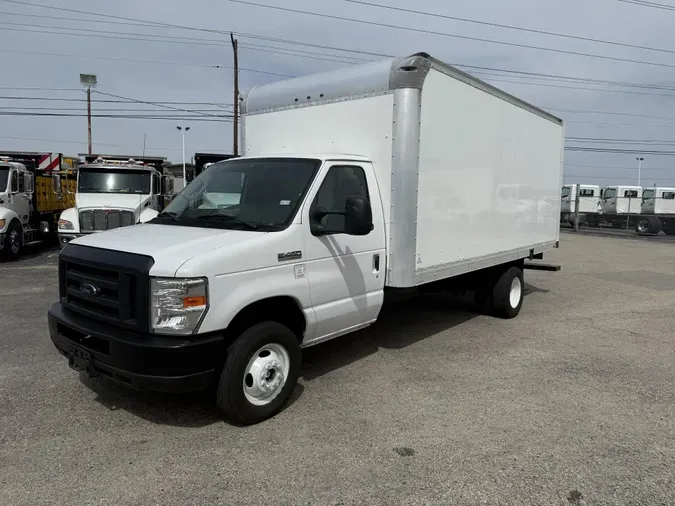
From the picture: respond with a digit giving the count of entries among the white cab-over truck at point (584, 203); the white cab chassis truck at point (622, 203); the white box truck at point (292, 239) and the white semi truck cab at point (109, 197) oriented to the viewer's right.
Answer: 0

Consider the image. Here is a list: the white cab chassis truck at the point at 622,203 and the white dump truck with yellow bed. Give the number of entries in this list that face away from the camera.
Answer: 0

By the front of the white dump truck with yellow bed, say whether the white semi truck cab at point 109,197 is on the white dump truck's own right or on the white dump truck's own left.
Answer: on the white dump truck's own left

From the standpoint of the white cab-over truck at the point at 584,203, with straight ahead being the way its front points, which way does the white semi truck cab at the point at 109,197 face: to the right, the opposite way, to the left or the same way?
to the left

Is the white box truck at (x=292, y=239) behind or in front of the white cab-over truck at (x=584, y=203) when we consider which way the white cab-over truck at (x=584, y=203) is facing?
in front

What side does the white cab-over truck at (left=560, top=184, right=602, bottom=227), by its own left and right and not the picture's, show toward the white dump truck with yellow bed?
front

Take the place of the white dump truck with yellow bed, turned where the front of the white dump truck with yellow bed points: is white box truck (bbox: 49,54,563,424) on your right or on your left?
on your left

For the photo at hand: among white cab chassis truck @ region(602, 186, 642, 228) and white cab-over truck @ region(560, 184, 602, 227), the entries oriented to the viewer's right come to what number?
0

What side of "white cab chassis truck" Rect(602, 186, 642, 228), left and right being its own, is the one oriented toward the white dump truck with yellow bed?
front

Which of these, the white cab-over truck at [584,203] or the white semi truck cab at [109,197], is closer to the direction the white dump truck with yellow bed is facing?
the white semi truck cab

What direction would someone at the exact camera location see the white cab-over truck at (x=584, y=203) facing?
facing the viewer and to the left of the viewer

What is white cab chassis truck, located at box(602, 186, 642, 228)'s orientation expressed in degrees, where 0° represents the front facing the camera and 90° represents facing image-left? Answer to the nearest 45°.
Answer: approximately 45°

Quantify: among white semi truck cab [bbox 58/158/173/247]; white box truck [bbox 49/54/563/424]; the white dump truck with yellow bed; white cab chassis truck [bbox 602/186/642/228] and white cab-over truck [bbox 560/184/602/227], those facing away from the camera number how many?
0

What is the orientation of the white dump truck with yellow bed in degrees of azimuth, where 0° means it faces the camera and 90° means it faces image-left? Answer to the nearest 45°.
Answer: approximately 45°

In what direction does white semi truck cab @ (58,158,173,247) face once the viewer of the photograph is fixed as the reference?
facing the viewer

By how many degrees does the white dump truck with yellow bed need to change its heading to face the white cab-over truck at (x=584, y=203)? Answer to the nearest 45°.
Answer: approximately 135° to its left

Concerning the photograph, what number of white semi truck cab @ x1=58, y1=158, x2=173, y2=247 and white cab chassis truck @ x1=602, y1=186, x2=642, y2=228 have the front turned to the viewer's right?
0

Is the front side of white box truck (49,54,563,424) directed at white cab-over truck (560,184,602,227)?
no

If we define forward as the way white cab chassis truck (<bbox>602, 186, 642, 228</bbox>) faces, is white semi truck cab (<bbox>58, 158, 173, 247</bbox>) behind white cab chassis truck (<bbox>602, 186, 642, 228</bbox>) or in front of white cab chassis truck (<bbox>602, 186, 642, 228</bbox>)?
in front
